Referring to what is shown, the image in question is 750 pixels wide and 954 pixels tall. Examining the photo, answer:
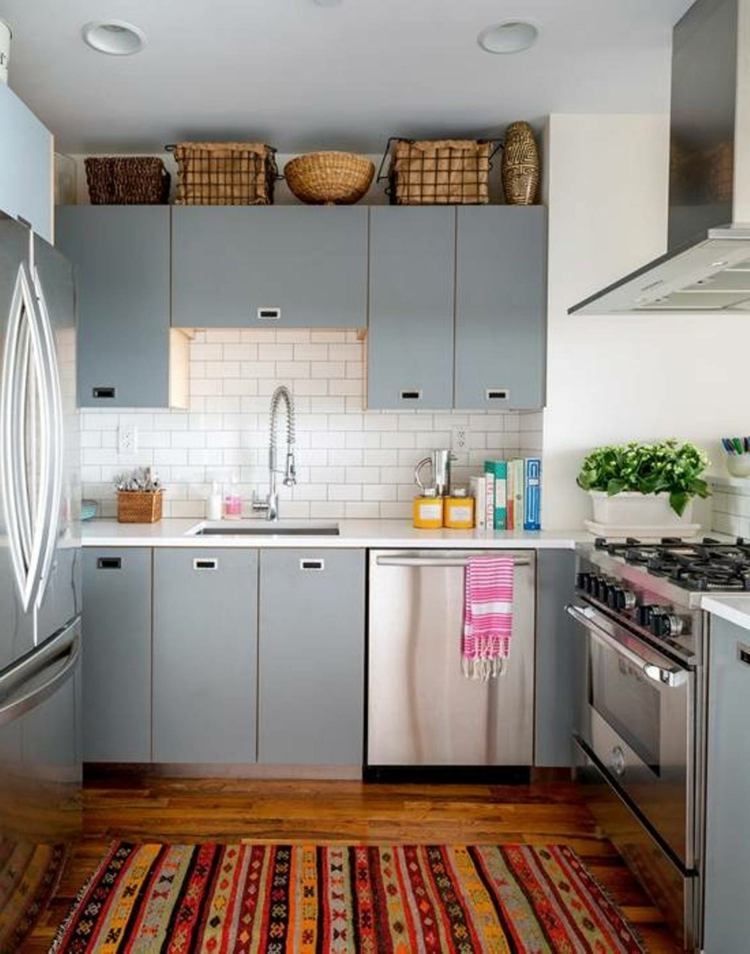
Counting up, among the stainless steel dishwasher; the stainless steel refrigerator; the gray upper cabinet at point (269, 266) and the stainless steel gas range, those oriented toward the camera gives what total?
2

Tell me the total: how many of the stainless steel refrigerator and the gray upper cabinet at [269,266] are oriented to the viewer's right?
1

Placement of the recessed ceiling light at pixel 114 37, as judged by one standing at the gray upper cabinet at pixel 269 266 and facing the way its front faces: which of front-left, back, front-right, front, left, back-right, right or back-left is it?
front-right

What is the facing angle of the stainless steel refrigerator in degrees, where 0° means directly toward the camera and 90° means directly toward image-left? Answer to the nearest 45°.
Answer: approximately 270°

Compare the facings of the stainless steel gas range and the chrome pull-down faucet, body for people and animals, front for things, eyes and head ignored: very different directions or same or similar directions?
very different directions

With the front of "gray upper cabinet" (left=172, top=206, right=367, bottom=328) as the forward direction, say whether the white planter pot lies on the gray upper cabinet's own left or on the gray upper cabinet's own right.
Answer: on the gray upper cabinet's own left

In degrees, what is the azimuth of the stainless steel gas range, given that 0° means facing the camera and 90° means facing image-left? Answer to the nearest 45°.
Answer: approximately 90°

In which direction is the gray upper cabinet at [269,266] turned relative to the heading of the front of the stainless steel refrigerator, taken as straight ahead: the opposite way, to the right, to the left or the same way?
to the right

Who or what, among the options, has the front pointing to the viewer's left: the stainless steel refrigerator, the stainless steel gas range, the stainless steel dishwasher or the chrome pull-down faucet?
the stainless steel gas range

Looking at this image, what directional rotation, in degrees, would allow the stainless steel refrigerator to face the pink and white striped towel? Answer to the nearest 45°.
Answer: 0° — it already faces it

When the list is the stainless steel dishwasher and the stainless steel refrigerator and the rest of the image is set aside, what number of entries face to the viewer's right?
1
